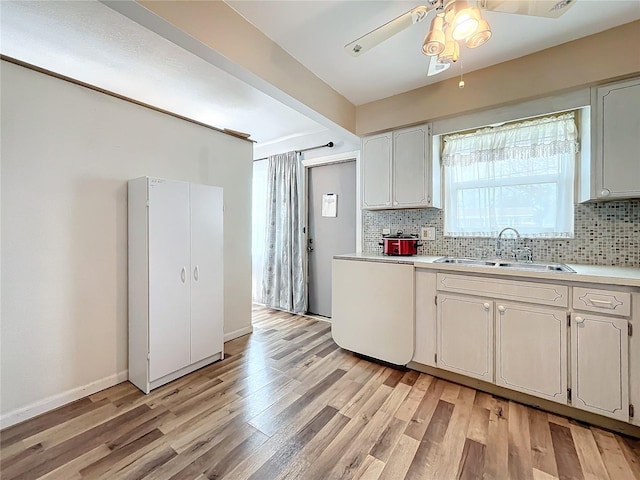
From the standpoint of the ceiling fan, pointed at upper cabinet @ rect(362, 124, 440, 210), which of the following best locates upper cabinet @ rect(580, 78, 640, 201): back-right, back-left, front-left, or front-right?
front-right

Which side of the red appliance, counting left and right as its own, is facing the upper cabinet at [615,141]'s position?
left

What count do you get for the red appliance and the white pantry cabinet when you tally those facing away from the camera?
0

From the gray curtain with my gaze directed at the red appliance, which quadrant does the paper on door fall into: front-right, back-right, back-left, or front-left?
front-left

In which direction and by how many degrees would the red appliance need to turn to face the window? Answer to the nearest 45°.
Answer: approximately 90° to its left

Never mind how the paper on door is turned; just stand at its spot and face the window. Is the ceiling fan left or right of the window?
right

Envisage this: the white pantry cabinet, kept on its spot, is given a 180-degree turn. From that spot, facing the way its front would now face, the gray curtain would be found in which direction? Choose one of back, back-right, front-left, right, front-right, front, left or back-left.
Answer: right

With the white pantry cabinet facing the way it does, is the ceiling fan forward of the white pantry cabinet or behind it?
forward

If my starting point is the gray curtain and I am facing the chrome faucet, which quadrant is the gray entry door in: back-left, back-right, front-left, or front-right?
front-left

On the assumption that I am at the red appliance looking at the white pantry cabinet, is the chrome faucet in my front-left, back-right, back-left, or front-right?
back-left

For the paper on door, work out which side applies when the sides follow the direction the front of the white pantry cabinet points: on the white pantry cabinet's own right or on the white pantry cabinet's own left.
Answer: on the white pantry cabinet's own left

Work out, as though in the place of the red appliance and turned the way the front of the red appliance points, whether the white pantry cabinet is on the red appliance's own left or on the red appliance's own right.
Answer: on the red appliance's own right

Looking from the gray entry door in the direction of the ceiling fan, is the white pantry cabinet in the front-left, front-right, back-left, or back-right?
front-right

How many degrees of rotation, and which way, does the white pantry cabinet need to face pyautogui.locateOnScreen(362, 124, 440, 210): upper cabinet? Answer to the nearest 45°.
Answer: approximately 45° to its left

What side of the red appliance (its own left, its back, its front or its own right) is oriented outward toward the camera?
front

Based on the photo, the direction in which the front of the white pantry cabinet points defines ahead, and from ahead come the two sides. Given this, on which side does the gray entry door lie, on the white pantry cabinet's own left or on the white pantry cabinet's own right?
on the white pantry cabinet's own left
